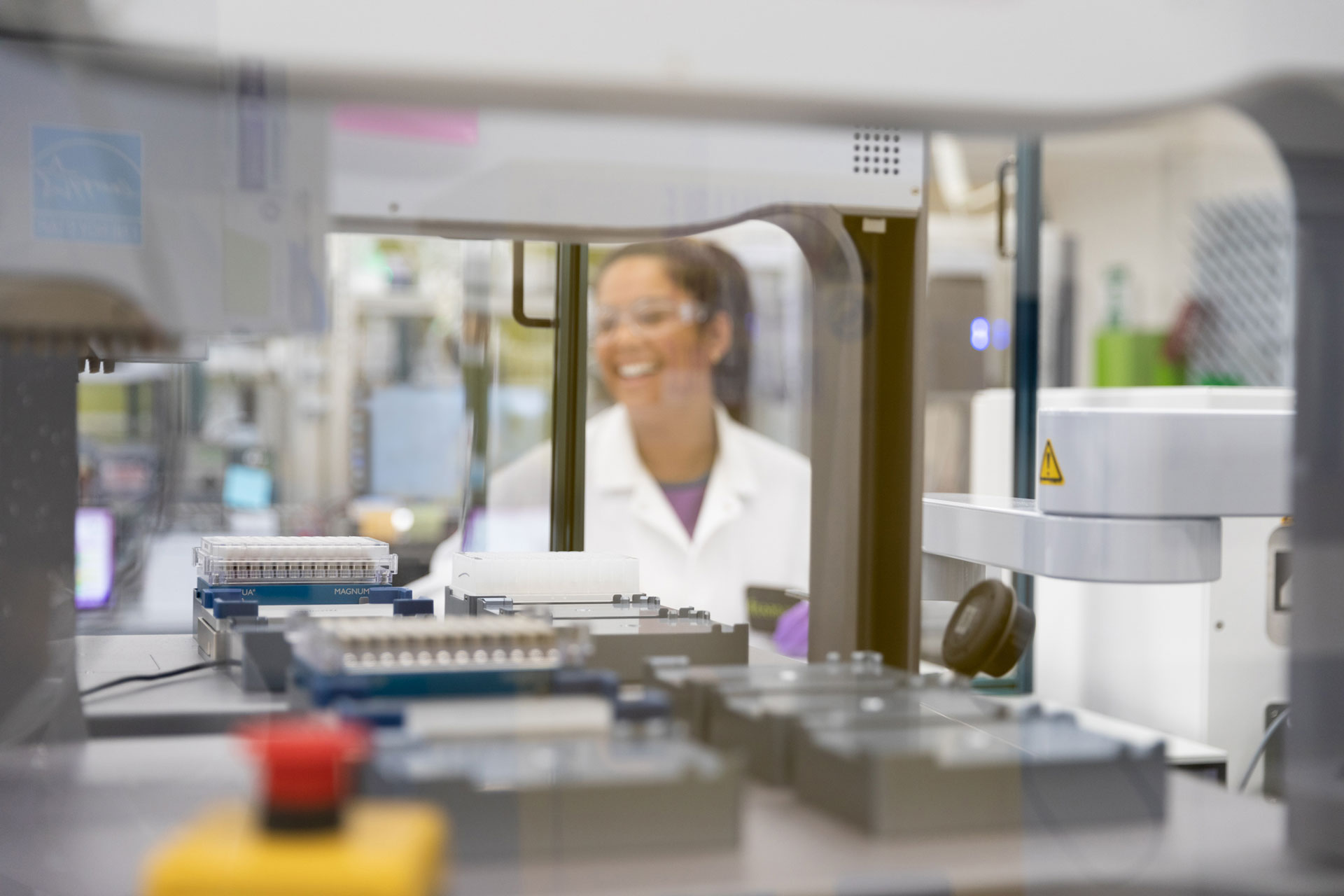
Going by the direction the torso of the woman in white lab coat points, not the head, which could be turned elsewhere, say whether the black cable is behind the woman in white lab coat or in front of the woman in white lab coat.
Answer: in front

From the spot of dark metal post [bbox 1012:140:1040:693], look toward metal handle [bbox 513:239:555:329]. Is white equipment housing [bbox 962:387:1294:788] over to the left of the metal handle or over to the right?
left

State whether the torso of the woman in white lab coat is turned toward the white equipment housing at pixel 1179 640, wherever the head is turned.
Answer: no

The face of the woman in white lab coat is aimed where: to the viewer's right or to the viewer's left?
to the viewer's left

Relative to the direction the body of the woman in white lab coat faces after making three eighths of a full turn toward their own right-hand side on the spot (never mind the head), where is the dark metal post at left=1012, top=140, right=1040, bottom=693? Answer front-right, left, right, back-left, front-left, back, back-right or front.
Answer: back

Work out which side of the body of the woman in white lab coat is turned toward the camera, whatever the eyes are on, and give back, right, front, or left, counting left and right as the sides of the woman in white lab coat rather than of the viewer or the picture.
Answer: front

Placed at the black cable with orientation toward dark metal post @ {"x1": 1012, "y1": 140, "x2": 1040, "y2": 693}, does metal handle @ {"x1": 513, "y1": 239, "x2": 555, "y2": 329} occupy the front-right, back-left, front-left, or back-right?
front-left
